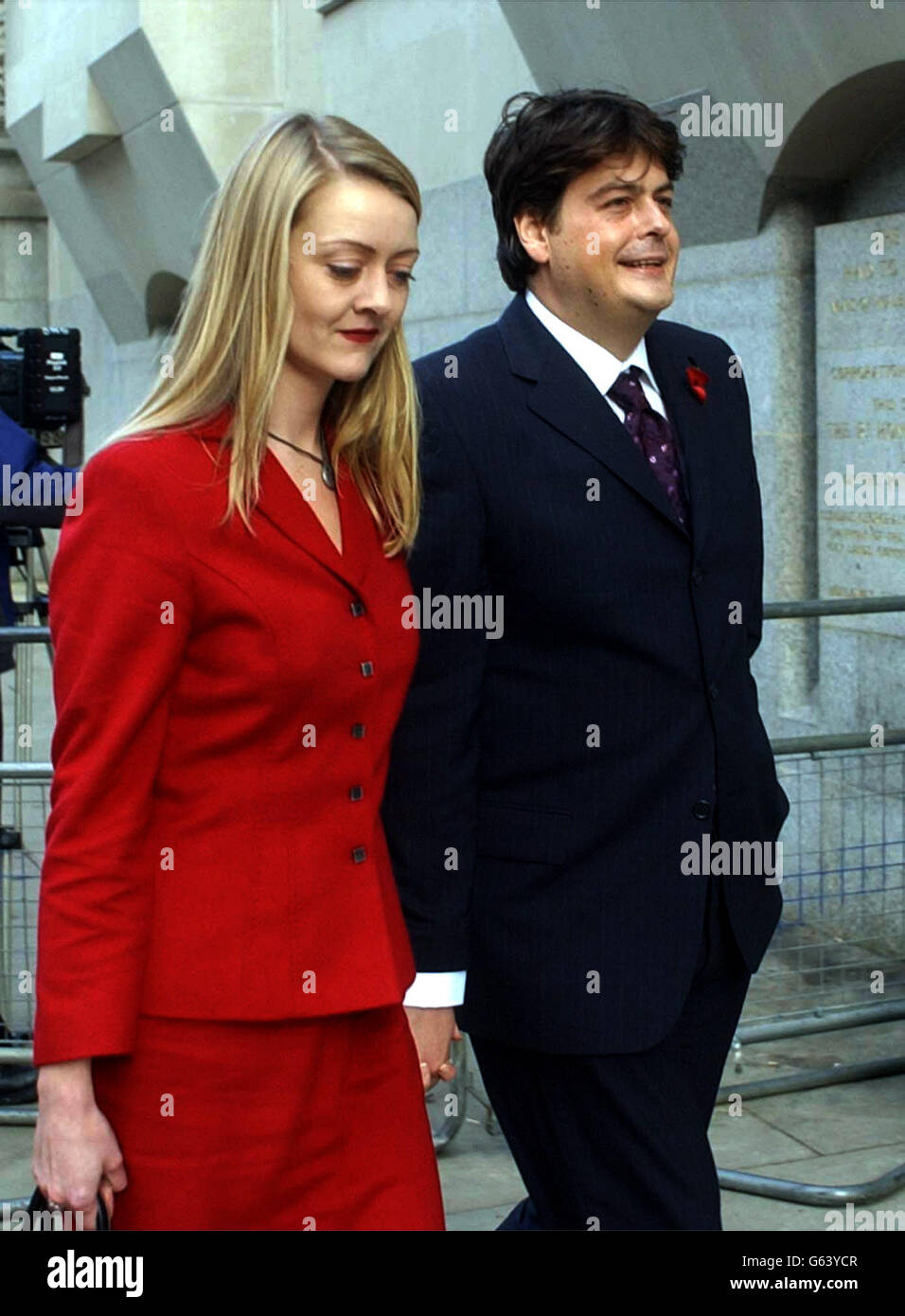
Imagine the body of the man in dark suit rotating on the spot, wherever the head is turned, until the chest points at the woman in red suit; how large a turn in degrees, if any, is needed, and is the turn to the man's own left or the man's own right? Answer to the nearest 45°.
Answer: approximately 90° to the man's own right

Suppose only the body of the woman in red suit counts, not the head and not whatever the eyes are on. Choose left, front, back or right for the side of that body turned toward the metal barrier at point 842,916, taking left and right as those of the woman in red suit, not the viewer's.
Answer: left

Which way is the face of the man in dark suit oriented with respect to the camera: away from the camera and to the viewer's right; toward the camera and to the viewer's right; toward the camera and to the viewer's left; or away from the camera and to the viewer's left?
toward the camera and to the viewer's right

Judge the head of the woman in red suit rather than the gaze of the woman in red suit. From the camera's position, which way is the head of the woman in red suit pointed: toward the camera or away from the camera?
toward the camera

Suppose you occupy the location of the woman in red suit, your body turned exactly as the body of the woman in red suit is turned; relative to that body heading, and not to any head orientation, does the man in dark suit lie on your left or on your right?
on your left

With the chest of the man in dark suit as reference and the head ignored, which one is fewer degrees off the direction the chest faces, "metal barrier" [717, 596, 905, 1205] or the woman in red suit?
the woman in red suit

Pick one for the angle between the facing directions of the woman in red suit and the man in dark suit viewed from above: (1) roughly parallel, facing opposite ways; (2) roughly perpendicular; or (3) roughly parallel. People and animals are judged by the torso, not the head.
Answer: roughly parallel

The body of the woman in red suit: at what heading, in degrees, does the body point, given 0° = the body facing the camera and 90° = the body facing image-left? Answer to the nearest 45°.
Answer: approximately 315°

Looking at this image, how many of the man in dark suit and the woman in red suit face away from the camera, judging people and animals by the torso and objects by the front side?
0

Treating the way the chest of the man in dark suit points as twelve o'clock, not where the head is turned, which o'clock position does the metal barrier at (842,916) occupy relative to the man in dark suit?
The metal barrier is roughly at 8 o'clock from the man in dark suit.

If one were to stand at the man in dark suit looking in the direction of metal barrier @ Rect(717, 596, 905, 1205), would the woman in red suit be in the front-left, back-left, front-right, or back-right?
back-left
